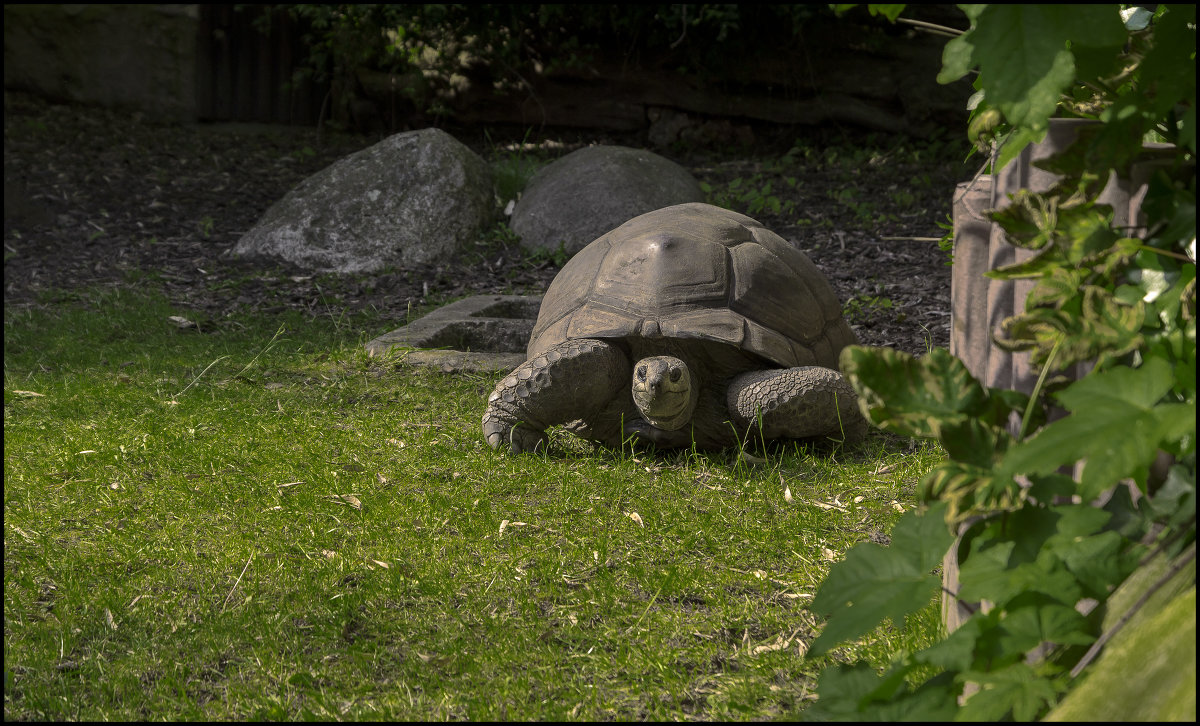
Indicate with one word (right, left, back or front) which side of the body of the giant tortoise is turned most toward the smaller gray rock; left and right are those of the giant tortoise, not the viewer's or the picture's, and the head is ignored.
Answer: back

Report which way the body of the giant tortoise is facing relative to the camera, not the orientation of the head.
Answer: toward the camera

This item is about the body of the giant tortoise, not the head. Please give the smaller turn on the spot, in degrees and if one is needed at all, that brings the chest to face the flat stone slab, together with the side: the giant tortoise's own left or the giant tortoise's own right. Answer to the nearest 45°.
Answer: approximately 135° to the giant tortoise's own right

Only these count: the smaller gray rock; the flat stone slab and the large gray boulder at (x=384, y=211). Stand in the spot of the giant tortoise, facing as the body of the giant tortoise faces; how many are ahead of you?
0

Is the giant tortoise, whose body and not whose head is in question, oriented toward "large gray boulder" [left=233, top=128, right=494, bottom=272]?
no
